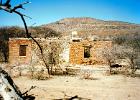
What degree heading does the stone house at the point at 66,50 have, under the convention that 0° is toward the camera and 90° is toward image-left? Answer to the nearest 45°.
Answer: approximately 0°
